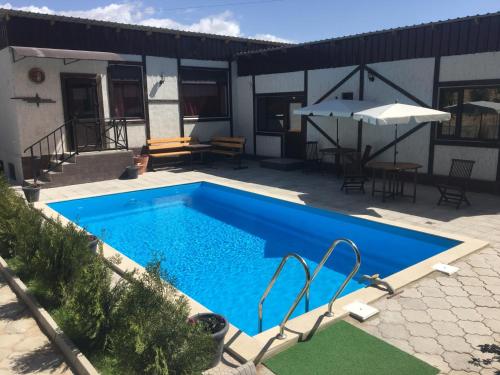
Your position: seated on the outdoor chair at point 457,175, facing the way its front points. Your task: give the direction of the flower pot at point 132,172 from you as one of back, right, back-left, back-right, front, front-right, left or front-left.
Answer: front-right

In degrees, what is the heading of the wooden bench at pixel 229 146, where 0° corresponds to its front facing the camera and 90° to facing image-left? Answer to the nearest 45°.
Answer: approximately 45°

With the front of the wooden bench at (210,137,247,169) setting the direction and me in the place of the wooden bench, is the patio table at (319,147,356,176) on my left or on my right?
on my left

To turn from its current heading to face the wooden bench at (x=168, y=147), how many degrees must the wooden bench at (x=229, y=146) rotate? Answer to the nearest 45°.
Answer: approximately 45° to its right

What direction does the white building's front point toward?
toward the camera

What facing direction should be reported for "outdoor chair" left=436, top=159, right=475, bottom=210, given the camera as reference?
facing the viewer and to the left of the viewer

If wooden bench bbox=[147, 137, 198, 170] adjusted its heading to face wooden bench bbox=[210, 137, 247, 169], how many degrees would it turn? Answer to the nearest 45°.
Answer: approximately 45° to its left

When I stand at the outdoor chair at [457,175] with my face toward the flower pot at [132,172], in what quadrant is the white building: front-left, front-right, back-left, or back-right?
front-right

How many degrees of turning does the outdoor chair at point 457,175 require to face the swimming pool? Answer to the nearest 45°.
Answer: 0° — it already faces it

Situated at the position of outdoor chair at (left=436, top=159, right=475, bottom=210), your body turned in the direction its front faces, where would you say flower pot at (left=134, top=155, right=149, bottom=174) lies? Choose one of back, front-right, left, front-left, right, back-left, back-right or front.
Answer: front-right

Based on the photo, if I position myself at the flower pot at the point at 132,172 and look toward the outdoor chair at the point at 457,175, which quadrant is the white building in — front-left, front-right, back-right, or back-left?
front-left

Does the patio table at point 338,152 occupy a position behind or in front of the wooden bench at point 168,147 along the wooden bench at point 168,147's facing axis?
in front

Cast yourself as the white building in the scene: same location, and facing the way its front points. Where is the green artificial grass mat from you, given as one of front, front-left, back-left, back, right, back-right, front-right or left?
front

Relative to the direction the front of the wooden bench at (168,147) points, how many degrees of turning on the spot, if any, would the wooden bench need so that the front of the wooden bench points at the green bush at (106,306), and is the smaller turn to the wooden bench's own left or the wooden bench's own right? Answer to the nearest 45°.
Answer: approximately 45° to the wooden bench's own right

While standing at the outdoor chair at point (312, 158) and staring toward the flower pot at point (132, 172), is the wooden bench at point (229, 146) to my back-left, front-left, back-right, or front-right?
front-right

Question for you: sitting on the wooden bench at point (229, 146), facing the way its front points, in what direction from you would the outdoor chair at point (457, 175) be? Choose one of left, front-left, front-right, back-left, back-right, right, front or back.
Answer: left
